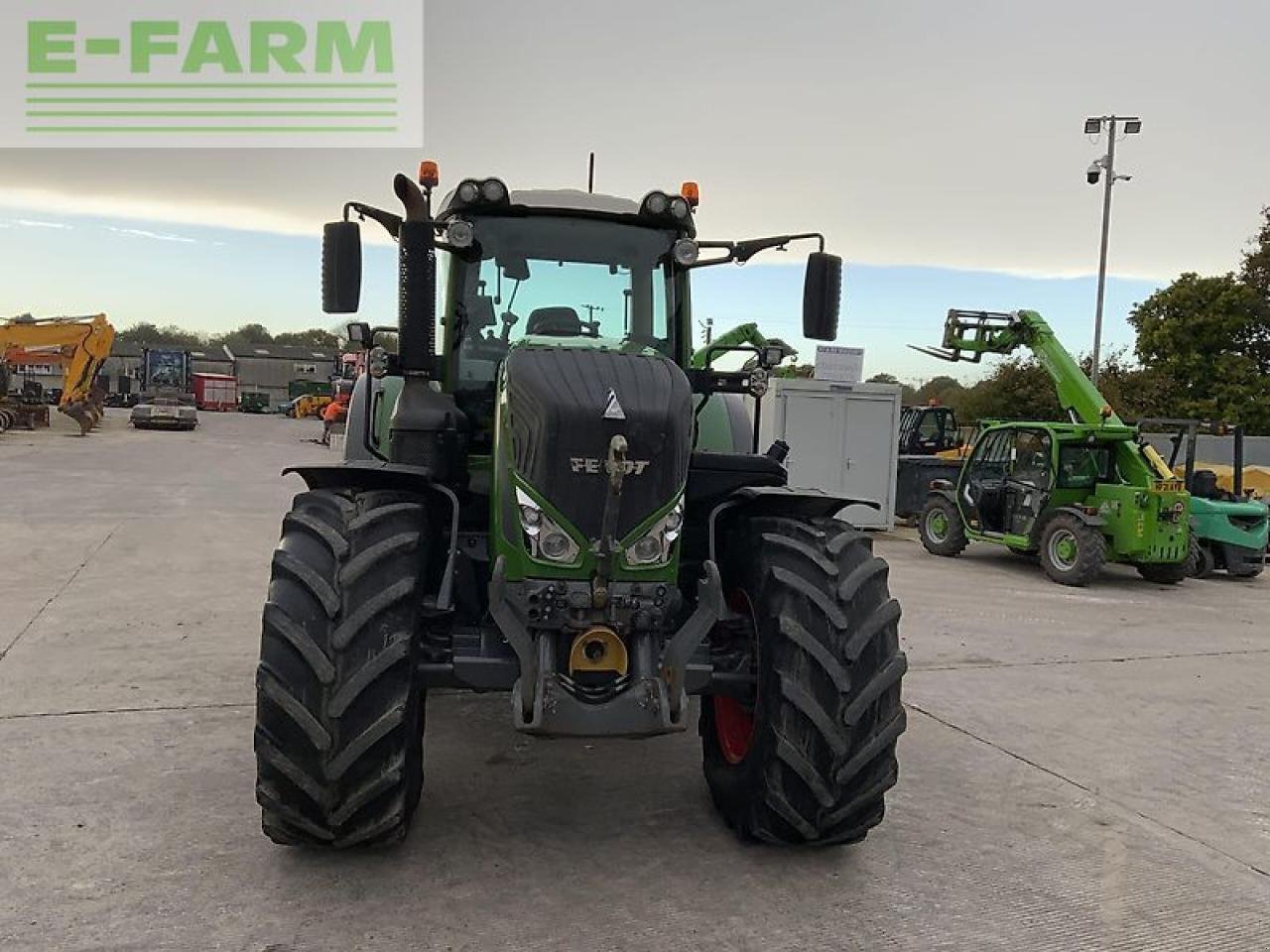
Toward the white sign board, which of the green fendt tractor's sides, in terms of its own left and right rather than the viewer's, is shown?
back

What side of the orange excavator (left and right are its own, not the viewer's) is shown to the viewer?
right

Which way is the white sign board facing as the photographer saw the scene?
facing the viewer

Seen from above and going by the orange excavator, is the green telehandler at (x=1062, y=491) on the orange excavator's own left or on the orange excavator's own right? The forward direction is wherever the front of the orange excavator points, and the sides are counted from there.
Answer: on the orange excavator's own right

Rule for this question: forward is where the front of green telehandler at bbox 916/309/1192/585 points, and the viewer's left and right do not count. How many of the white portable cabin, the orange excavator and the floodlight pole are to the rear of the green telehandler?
0

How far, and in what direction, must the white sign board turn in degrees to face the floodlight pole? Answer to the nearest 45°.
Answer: approximately 135° to its left

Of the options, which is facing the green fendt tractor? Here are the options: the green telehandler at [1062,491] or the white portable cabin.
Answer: the white portable cabin

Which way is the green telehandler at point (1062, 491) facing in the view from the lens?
facing away from the viewer and to the left of the viewer

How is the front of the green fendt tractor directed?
toward the camera

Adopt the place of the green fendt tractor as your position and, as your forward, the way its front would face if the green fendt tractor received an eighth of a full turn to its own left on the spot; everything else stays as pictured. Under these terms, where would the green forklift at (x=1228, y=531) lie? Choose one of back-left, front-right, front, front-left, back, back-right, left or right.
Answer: left

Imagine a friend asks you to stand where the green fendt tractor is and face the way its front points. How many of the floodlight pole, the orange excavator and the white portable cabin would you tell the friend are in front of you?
0

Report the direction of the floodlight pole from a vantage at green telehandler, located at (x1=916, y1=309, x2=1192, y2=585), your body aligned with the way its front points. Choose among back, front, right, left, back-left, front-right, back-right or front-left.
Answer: front-right

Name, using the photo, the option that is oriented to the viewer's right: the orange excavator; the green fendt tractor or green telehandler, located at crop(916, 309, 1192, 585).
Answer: the orange excavator
